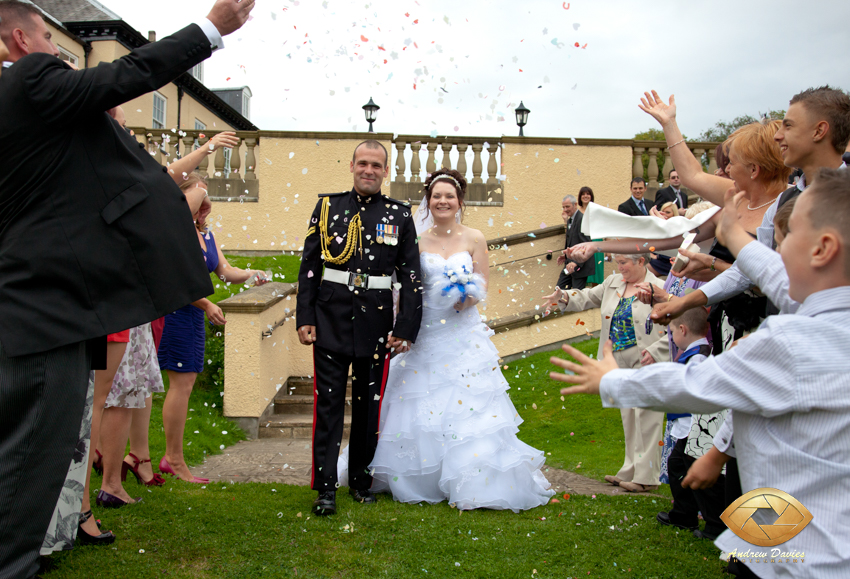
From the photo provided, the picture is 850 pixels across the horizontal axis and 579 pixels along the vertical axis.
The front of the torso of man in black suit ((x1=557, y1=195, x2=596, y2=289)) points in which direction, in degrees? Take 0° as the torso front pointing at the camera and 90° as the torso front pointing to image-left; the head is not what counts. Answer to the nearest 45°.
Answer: approximately 45°

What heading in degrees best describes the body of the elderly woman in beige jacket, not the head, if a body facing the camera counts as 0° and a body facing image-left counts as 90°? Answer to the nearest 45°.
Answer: approximately 45°

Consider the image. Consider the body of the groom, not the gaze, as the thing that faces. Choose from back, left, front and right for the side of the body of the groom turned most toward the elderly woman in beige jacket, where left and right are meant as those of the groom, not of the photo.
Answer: left

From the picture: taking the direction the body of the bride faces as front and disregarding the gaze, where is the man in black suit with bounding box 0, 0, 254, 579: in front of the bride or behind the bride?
in front

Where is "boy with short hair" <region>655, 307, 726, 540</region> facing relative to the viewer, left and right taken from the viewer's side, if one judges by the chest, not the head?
facing to the left of the viewer

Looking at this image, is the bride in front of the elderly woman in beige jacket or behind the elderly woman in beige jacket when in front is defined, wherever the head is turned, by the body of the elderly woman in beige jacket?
in front

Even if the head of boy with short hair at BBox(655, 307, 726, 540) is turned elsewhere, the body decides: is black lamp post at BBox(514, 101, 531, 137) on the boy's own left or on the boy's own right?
on the boy's own right
